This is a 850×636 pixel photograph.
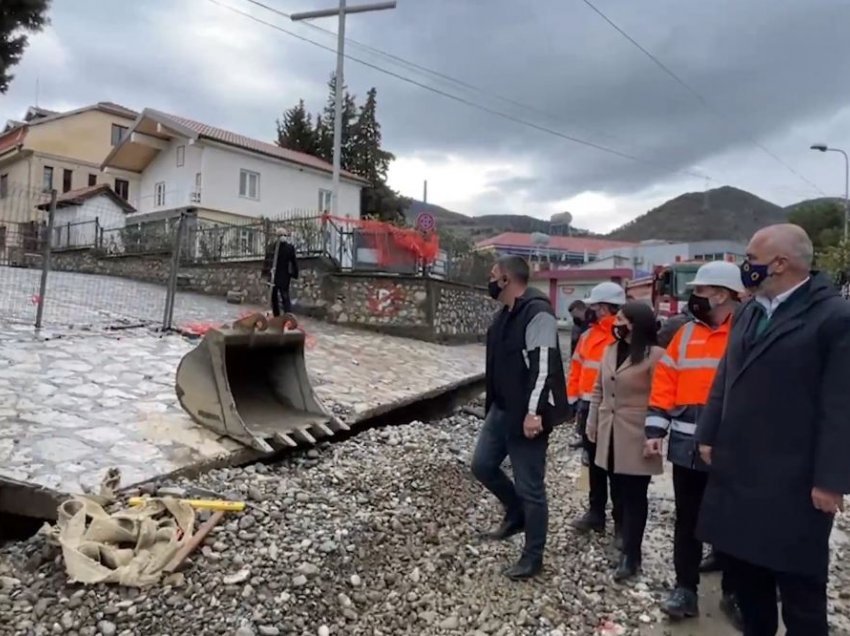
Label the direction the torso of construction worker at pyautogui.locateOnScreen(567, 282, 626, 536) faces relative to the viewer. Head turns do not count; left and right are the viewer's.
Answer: facing to the left of the viewer

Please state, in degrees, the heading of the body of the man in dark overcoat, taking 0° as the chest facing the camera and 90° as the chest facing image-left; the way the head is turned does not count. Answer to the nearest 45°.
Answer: approximately 45°

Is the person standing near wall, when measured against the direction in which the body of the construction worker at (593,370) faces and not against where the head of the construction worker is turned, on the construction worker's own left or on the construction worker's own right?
on the construction worker's own right

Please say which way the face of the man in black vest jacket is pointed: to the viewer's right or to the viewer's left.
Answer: to the viewer's left

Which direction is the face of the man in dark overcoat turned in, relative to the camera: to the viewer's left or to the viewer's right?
to the viewer's left

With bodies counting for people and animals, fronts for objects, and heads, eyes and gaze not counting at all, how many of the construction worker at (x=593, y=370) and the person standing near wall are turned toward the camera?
1

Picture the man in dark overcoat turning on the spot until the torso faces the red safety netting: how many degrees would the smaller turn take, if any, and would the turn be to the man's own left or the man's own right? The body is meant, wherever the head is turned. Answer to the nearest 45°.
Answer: approximately 90° to the man's own right

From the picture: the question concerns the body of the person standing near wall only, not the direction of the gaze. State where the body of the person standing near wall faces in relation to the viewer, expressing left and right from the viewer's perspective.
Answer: facing the viewer

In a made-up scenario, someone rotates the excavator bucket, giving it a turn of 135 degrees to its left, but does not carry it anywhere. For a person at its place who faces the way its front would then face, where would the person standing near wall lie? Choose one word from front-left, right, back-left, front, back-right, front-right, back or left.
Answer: front
